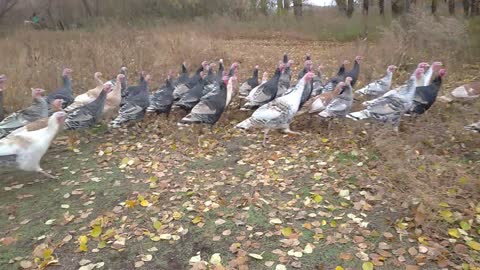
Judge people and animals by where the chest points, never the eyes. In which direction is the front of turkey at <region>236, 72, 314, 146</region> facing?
to the viewer's right

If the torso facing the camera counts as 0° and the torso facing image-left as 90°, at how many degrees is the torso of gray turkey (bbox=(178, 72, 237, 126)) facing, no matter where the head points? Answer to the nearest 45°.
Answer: approximately 270°

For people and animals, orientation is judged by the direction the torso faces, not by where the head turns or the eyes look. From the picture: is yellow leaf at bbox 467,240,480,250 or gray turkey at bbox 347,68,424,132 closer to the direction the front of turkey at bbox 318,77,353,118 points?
the gray turkey

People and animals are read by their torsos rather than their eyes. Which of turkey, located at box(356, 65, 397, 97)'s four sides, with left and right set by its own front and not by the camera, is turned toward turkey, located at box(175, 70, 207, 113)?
back

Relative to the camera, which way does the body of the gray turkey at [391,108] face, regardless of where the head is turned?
to the viewer's right

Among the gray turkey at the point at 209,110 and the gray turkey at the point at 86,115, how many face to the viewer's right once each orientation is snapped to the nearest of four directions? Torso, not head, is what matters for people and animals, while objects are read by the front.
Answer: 2

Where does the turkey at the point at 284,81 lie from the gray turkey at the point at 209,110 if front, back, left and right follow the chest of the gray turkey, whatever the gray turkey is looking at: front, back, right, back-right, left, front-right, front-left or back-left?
front-left
